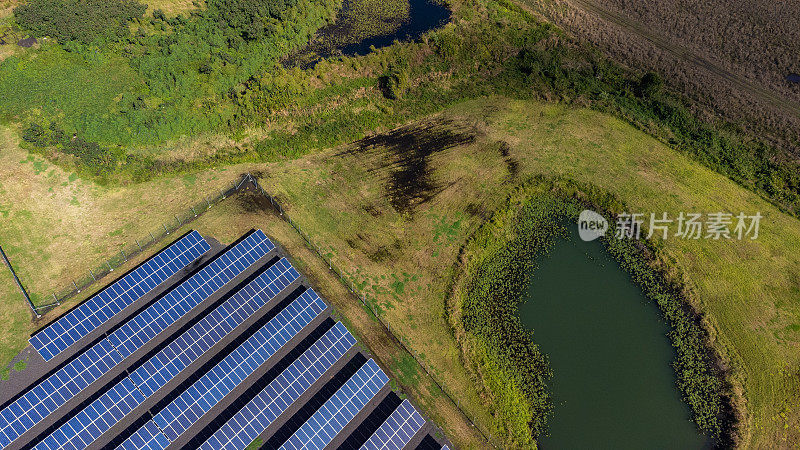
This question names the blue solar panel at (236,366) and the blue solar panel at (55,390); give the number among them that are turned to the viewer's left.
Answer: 0

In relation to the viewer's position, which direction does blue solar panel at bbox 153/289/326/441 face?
facing the viewer and to the right of the viewer

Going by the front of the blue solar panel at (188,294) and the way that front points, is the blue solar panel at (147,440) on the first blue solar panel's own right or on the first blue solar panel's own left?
on the first blue solar panel's own right

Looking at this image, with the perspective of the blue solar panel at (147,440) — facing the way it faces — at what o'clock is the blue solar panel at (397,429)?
the blue solar panel at (397,429) is roughly at 11 o'clock from the blue solar panel at (147,440).

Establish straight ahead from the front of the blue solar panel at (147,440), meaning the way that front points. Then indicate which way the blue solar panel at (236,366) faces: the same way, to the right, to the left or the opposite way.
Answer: the same way

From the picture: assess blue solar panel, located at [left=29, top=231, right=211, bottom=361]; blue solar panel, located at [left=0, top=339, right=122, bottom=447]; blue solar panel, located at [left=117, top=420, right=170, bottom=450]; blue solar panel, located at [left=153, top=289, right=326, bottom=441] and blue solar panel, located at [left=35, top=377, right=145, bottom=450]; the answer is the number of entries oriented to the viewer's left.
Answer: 0

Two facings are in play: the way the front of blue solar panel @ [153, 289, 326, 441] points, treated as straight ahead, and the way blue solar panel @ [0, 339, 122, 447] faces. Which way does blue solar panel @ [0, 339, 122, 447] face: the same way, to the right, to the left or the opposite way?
the same way

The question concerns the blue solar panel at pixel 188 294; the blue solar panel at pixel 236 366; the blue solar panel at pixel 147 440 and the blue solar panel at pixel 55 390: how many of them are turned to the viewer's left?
0

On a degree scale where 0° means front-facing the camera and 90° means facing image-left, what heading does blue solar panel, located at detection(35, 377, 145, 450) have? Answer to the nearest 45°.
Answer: approximately 315°

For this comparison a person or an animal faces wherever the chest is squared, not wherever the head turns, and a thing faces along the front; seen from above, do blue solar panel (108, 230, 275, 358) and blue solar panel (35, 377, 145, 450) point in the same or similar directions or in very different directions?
same or similar directions

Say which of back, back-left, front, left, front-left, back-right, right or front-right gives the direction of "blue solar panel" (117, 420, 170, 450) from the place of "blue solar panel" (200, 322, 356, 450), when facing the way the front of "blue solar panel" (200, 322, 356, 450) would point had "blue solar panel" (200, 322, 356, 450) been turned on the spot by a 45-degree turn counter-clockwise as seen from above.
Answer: back
